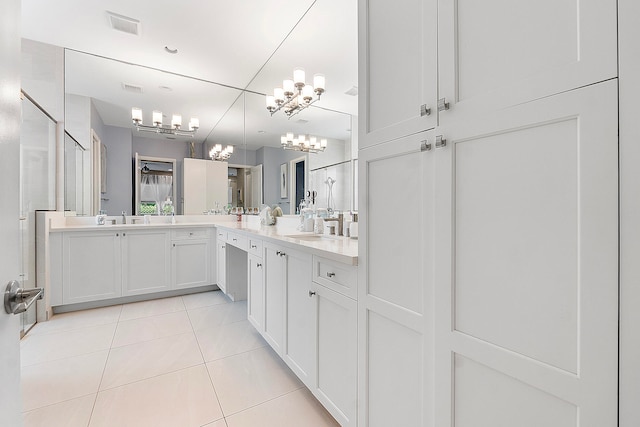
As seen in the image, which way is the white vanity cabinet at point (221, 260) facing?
to the viewer's left

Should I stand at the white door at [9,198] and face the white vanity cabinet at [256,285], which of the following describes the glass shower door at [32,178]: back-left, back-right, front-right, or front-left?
front-left

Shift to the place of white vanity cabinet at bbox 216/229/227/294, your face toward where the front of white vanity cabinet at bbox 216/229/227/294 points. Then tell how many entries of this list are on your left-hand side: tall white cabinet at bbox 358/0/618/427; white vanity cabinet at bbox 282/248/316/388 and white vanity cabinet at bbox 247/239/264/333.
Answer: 3

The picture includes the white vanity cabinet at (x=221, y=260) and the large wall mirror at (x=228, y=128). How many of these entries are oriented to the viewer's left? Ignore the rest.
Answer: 1

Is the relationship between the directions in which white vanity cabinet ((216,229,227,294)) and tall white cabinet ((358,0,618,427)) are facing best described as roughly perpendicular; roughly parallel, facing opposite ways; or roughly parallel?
roughly parallel

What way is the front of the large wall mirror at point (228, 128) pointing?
toward the camera

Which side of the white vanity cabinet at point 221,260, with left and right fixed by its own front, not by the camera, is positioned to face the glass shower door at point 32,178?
front

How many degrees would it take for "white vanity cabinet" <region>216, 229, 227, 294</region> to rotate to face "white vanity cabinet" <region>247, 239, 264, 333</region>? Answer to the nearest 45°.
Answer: approximately 90° to its left

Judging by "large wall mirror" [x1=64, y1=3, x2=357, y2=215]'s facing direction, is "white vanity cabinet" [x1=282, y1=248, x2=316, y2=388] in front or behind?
in front

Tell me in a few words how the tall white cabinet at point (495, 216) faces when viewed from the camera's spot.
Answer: facing the viewer and to the left of the viewer

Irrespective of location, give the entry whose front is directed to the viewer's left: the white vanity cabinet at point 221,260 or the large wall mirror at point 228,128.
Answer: the white vanity cabinet

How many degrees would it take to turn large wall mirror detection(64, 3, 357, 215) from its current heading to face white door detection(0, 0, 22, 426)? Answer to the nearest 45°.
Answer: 0° — it already faces it

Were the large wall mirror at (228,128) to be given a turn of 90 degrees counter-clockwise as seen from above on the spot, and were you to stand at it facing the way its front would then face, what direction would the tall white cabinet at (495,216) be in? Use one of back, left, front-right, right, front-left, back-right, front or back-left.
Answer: right

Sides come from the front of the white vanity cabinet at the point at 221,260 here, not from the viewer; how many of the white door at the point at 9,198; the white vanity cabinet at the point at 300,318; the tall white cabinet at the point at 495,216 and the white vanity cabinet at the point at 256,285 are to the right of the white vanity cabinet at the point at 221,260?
0

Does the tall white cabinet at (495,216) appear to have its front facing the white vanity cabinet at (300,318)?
no

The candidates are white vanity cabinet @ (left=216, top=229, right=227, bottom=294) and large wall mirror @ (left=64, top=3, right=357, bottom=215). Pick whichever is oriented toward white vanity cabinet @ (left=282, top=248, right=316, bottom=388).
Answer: the large wall mirror
